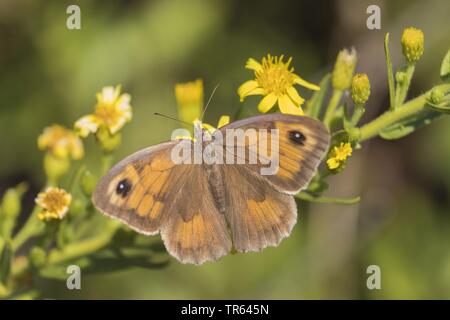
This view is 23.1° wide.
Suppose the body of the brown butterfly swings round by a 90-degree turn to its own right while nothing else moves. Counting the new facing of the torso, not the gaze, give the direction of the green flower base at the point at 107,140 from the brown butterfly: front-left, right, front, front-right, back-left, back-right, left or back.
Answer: back-left

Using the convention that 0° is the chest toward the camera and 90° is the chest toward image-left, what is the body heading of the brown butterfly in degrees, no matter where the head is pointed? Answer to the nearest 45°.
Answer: approximately 180°

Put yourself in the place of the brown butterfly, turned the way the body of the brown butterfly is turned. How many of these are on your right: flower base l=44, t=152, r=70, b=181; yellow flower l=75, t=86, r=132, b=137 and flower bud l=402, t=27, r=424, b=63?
1

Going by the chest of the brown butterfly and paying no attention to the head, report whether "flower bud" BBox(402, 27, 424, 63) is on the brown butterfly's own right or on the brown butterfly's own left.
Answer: on the brown butterfly's own right

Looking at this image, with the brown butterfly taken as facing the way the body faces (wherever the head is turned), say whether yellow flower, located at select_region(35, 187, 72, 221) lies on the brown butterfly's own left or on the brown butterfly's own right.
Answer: on the brown butterfly's own left

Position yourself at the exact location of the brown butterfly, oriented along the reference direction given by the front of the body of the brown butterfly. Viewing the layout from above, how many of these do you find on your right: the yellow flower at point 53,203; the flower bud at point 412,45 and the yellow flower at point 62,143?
1

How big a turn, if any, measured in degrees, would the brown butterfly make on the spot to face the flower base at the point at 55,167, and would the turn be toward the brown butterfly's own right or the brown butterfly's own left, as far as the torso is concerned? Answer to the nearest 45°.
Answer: approximately 45° to the brown butterfly's own left

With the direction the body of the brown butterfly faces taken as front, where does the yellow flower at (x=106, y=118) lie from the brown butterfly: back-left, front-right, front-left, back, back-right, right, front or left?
front-left
